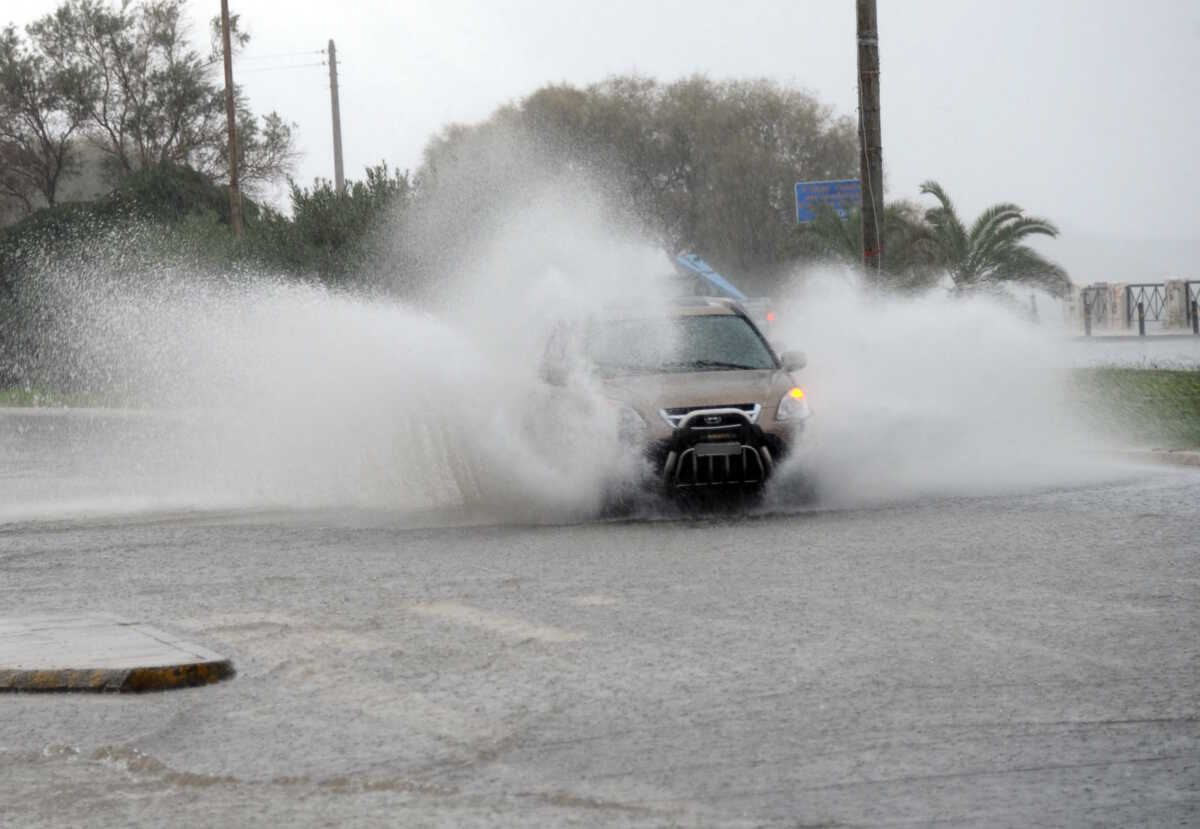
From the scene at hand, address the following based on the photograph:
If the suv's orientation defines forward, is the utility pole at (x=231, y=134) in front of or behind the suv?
behind

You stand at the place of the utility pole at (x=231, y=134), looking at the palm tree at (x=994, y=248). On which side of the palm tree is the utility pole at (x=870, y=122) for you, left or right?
right

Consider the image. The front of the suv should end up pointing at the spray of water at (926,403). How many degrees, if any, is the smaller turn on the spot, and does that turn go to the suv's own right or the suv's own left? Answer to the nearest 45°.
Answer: approximately 135° to the suv's own left

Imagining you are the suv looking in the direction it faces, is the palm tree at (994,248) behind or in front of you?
behind

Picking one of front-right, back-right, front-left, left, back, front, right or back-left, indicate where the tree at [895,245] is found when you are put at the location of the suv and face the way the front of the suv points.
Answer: back

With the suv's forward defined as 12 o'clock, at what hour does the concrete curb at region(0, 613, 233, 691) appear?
The concrete curb is roughly at 1 o'clock from the suv.

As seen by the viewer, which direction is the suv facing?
toward the camera
